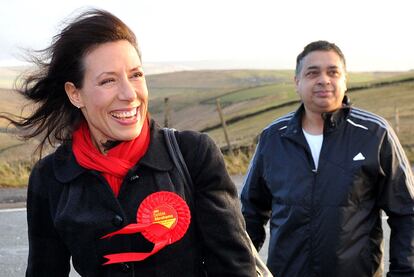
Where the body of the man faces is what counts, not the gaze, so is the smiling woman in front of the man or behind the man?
in front

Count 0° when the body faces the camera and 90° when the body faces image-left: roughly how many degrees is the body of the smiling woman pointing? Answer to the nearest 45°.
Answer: approximately 0°

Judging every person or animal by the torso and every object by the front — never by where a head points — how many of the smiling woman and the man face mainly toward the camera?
2

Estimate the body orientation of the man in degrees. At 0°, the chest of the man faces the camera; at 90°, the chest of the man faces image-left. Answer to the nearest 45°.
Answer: approximately 0°

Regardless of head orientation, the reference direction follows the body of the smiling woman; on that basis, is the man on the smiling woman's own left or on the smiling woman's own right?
on the smiling woman's own left
